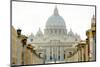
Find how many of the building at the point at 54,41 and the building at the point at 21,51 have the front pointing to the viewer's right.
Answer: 1

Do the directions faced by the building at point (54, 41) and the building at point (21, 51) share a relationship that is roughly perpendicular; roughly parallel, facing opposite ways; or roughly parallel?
roughly perpendicular

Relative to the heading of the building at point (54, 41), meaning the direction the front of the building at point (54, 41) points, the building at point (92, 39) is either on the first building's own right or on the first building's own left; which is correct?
on the first building's own left
